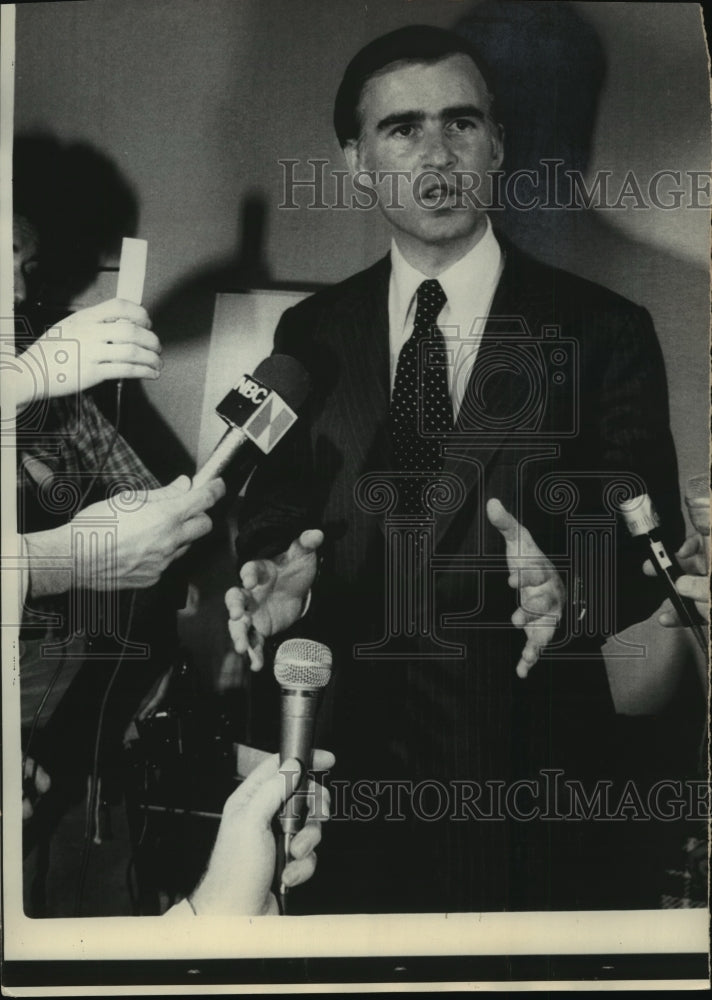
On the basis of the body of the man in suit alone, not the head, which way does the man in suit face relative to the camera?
toward the camera
